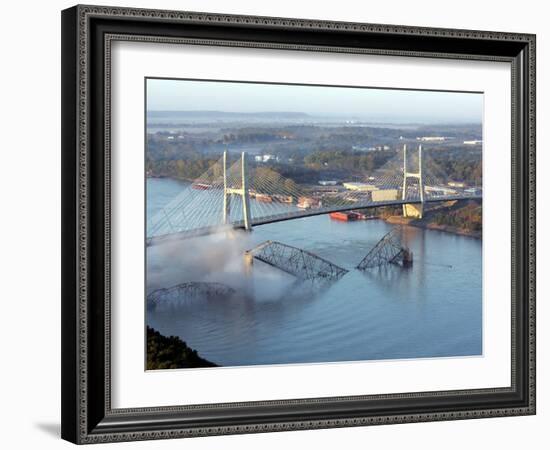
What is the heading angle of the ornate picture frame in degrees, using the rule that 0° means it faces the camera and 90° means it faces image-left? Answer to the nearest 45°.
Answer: approximately 315°

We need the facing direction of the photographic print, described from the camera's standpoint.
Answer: facing the viewer and to the right of the viewer
